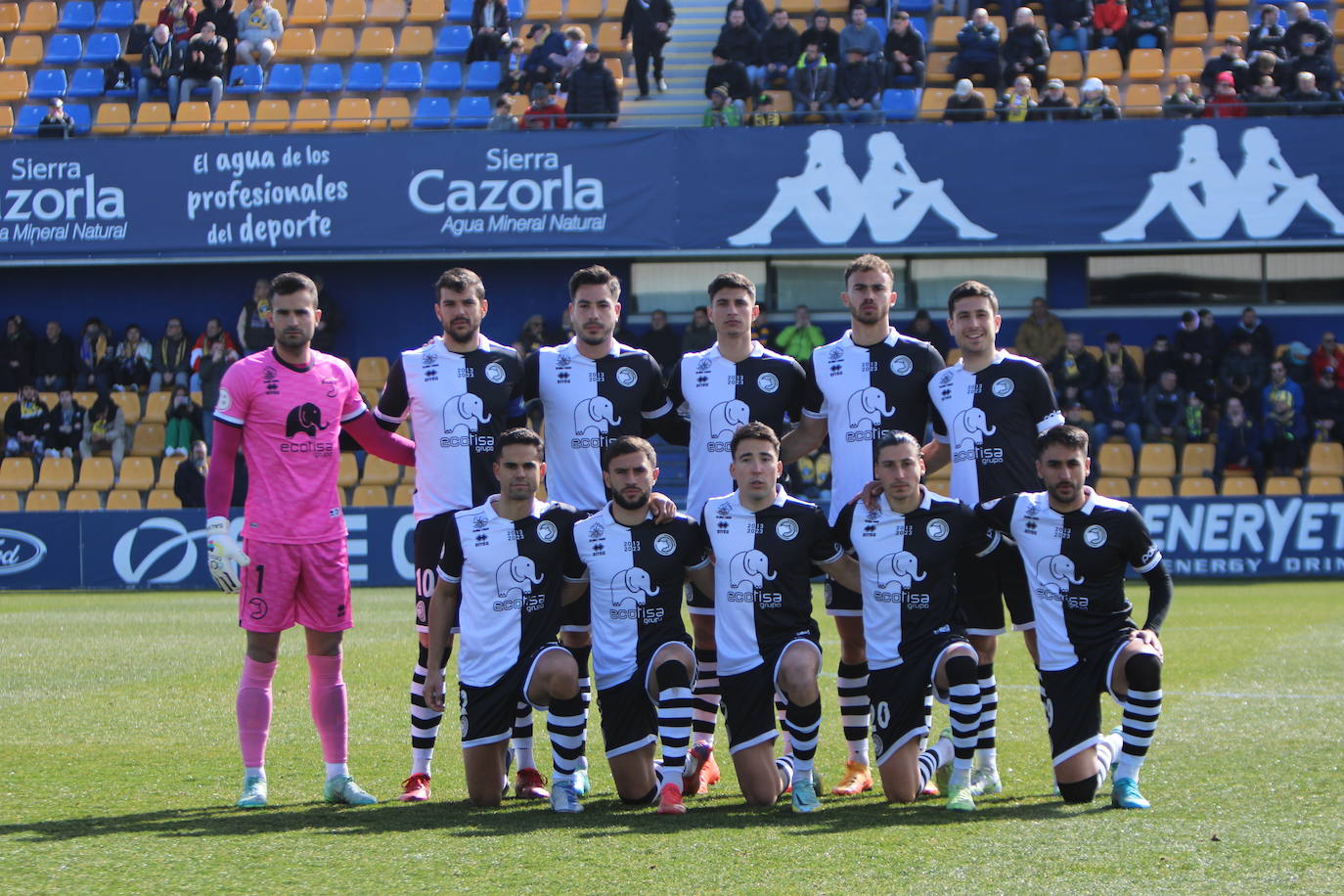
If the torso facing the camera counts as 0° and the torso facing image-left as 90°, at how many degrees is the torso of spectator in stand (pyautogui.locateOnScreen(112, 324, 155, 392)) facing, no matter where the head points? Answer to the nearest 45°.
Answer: approximately 0°

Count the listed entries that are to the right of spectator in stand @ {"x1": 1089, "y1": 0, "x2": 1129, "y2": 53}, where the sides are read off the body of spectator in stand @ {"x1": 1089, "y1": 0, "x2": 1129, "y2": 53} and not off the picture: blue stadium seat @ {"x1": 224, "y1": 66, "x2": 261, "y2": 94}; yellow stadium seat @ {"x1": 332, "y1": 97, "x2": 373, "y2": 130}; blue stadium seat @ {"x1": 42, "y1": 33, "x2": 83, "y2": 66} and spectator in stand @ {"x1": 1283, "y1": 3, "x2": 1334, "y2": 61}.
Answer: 3

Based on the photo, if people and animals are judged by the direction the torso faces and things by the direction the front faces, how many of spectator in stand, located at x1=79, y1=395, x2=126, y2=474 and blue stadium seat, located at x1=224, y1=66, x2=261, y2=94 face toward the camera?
2

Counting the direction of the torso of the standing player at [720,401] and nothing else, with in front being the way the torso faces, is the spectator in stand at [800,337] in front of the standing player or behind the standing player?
behind

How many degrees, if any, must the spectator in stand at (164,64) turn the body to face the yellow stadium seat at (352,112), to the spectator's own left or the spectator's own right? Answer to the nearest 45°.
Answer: approximately 90° to the spectator's own left

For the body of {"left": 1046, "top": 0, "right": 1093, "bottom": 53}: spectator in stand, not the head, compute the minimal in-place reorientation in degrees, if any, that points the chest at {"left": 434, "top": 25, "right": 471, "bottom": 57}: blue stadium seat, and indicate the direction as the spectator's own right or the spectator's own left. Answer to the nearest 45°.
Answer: approximately 90° to the spectator's own right
